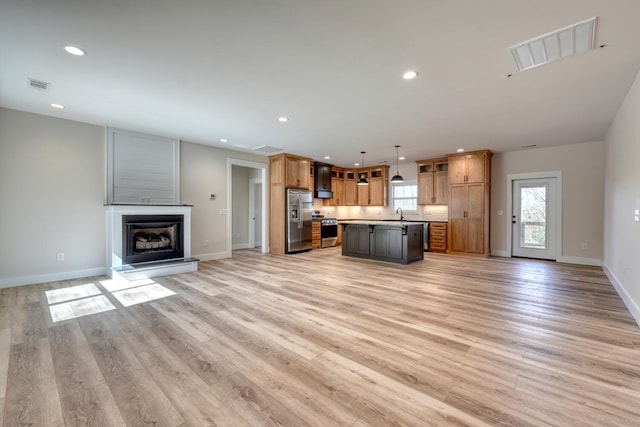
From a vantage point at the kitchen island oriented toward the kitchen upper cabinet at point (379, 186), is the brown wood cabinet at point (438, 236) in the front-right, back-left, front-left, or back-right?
front-right

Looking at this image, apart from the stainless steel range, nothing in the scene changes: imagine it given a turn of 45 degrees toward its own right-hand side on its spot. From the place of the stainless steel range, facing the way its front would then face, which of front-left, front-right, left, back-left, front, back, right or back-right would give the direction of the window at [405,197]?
left

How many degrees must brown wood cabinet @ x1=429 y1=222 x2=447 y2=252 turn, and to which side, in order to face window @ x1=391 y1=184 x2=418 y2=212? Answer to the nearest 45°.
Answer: approximately 135° to its right

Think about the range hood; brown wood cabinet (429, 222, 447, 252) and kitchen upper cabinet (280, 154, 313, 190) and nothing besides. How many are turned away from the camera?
0

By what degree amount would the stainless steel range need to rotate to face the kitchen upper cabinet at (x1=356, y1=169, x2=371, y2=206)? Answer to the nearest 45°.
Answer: approximately 90° to its left

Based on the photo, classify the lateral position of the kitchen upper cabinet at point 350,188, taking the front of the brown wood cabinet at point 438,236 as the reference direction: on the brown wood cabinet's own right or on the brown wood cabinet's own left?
on the brown wood cabinet's own right

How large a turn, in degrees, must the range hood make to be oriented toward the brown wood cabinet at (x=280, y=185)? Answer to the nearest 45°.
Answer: approximately 90° to its right

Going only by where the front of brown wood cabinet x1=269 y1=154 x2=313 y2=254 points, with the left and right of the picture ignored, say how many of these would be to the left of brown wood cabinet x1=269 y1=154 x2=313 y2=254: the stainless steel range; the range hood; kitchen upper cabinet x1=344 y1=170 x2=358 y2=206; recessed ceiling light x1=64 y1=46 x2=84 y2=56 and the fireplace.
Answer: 3

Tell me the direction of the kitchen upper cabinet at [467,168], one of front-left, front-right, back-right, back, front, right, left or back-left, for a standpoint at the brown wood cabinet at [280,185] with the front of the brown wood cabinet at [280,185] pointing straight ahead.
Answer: front-left

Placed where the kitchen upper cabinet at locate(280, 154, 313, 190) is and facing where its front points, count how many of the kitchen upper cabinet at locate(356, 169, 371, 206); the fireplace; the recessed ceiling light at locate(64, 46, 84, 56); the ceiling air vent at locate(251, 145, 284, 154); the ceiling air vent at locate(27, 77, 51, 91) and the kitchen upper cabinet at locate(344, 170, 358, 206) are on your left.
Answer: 2

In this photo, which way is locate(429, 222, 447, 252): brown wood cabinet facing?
toward the camera

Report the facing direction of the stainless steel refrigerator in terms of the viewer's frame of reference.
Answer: facing the viewer and to the right of the viewer

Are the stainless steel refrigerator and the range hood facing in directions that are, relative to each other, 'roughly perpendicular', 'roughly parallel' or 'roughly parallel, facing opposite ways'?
roughly parallel
